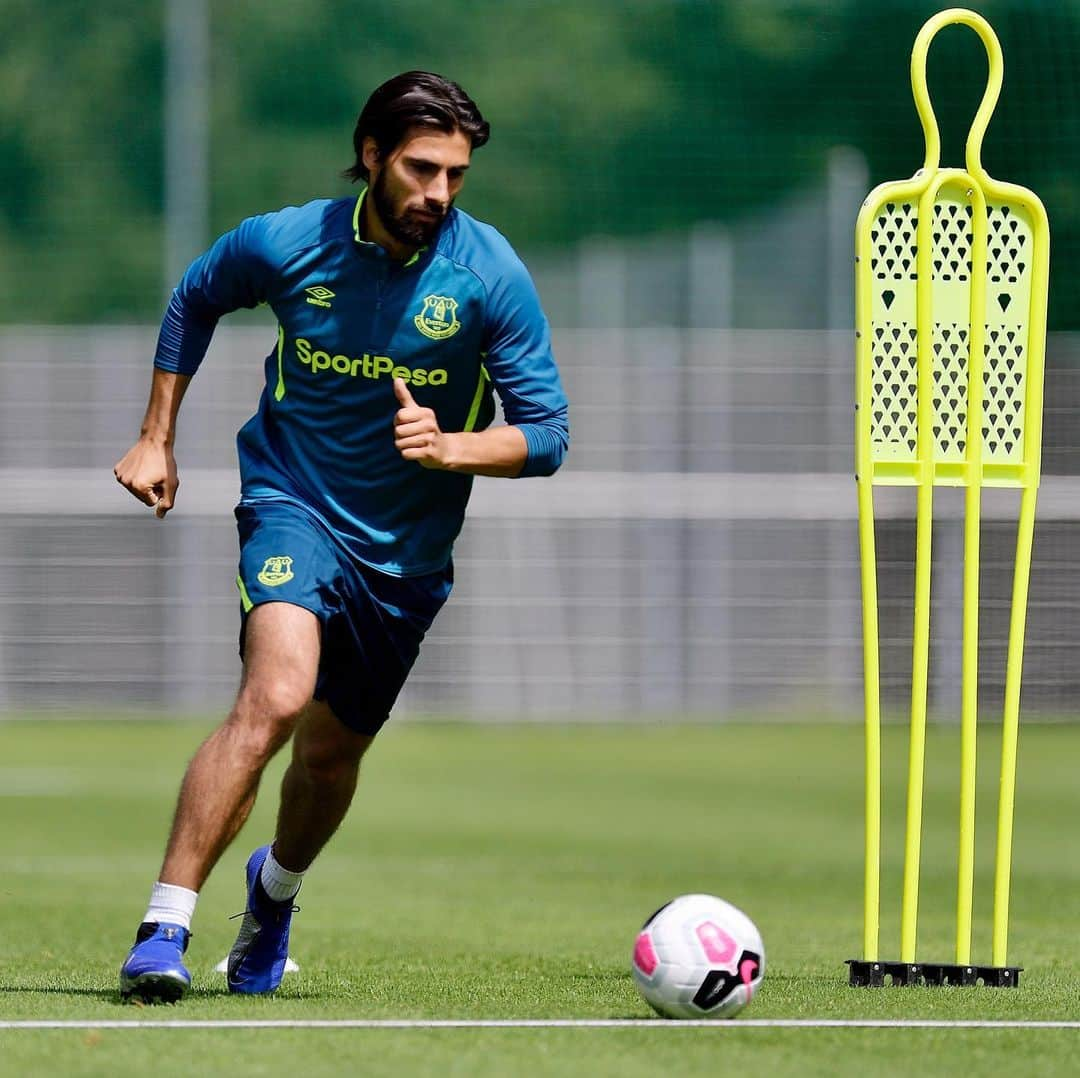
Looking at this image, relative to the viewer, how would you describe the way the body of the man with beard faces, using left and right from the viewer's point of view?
facing the viewer

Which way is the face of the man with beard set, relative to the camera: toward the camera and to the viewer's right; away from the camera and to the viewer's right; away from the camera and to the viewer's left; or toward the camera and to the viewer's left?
toward the camera and to the viewer's right

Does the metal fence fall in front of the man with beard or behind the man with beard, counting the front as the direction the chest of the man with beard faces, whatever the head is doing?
behind
